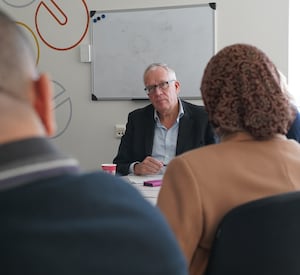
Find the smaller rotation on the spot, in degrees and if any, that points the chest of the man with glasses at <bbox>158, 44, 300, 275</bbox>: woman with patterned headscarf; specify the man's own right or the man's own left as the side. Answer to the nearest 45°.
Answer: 0° — they already face them

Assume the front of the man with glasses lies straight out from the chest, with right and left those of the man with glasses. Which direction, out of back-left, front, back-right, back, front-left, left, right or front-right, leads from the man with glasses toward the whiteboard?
back

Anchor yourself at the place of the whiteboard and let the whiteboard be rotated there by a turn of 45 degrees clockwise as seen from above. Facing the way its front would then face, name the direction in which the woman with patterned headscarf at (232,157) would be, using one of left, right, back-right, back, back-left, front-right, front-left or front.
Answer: front-left

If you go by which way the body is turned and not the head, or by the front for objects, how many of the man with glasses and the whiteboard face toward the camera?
2

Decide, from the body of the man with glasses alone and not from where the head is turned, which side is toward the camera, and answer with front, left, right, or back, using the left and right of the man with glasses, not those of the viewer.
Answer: front

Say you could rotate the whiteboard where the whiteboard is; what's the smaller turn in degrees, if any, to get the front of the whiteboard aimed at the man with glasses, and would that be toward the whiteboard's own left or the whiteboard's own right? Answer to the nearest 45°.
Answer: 0° — it already faces them

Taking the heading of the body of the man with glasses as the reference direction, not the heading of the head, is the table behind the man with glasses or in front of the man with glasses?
in front

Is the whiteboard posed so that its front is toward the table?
yes

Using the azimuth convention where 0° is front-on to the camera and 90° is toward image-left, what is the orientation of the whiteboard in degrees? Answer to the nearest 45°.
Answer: approximately 0°
